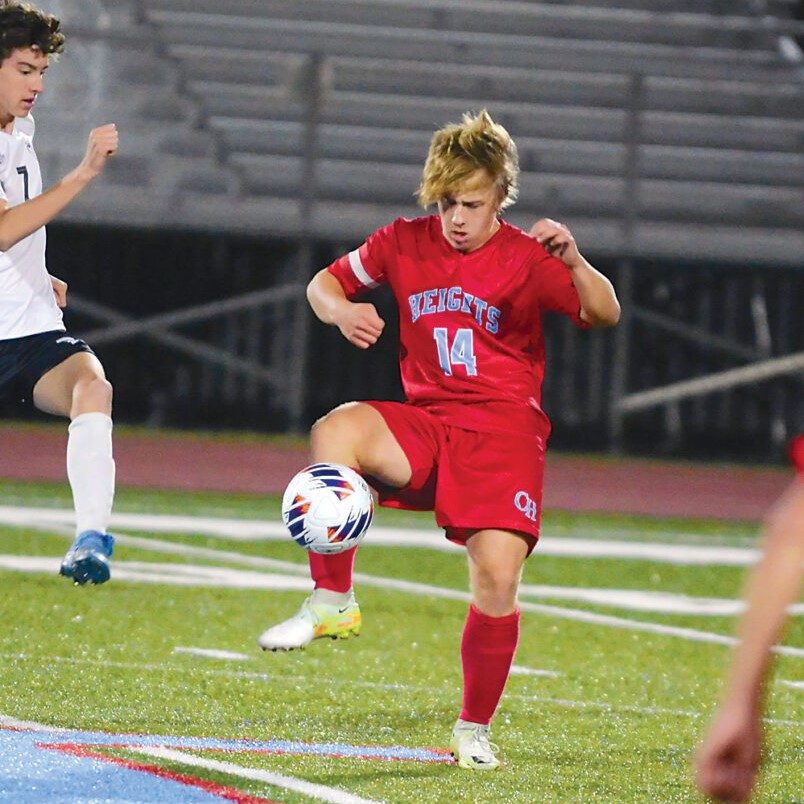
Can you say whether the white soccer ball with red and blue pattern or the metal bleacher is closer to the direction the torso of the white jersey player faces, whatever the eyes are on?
the white soccer ball with red and blue pattern

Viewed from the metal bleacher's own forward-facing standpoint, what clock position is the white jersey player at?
The white jersey player is roughly at 12 o'clock from the metal bleacher.

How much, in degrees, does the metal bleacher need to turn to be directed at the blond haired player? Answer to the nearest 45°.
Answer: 0° — it already faces them

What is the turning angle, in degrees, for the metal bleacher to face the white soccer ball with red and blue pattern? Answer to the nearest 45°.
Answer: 0° — it already faces it

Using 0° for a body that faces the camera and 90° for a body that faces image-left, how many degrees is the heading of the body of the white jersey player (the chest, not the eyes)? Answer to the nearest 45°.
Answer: approximately 315°

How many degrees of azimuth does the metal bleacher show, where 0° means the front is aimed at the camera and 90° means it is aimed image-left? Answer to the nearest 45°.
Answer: approximately 0°

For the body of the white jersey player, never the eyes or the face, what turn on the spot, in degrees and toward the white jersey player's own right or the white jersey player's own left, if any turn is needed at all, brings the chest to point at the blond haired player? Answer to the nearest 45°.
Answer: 0° — they already face them

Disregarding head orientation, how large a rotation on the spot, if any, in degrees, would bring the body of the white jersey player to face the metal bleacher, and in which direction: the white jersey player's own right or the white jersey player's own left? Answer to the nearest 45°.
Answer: approximately 135° to the white jersey player's own left
